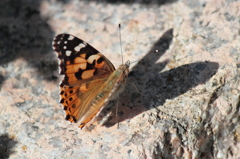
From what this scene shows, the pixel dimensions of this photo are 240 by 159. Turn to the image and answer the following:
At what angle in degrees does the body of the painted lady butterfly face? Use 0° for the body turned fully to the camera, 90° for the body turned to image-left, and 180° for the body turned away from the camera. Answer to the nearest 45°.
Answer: approximately 225°
